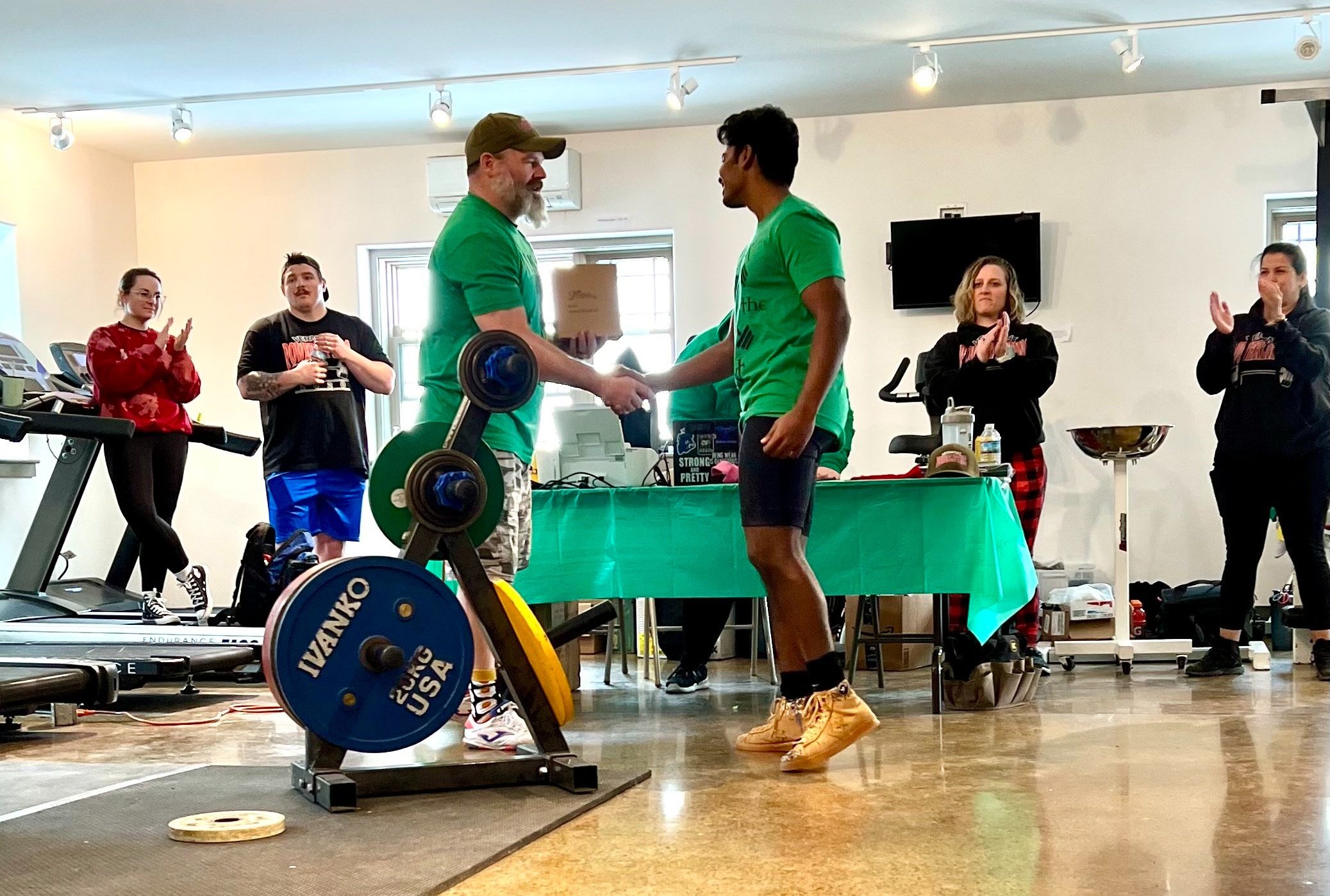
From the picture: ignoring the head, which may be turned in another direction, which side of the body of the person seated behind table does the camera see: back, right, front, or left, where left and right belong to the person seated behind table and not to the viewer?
front

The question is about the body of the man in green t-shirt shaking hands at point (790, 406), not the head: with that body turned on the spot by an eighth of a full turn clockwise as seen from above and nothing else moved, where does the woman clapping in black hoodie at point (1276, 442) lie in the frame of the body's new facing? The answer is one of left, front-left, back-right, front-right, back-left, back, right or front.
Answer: right

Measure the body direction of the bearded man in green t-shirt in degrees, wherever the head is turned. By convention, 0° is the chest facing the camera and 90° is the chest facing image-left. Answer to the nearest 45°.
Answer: approximately 270°

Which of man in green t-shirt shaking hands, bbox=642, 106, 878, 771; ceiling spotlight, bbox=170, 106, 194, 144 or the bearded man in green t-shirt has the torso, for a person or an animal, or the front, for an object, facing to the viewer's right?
the bearded man in green t-shirt

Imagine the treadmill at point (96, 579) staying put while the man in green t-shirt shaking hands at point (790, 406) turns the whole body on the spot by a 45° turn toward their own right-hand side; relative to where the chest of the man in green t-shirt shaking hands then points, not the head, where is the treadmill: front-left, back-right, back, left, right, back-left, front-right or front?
front

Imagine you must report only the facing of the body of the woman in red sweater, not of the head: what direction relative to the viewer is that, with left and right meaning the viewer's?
facing the viewer and to the right of the viewer

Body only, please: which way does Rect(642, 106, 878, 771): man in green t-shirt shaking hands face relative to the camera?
to the viewer's left

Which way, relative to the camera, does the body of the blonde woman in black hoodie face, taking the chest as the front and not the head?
toward the camera

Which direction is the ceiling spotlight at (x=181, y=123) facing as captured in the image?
toward the camera
